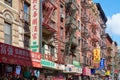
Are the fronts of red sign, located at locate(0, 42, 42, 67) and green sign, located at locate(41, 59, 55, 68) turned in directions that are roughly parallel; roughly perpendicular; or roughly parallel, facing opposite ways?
roughly parallel

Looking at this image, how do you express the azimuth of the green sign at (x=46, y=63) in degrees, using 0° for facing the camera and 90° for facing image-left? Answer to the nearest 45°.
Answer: approximately 315°

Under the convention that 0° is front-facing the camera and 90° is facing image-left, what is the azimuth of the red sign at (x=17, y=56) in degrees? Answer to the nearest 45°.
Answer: approximately 315°

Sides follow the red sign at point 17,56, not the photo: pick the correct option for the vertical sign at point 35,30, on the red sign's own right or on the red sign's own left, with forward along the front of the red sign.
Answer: on the red sign's own left

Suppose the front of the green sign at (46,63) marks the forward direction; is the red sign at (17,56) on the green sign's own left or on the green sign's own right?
on the green sign's own right

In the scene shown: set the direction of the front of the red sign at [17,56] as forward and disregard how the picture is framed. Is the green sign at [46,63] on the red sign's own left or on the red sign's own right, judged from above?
on the red sign's own left

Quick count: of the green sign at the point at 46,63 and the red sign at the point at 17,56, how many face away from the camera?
0
